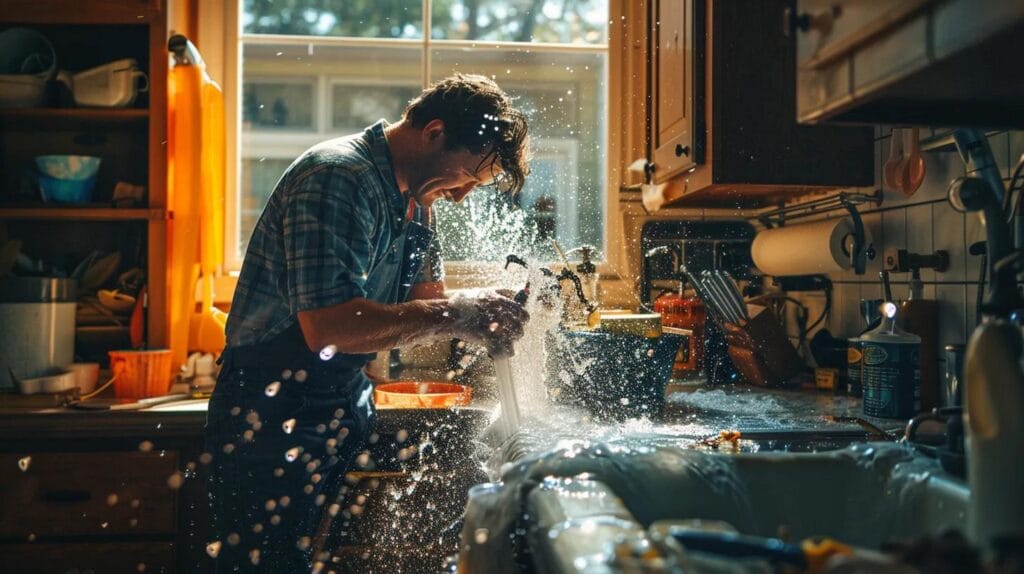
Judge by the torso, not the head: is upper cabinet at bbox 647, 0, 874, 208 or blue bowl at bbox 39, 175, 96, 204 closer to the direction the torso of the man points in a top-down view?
the upper cabinet

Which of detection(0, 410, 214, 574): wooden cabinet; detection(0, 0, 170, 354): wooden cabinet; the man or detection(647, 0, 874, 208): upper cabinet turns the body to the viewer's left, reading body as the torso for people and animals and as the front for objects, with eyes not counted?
the upper cabinet

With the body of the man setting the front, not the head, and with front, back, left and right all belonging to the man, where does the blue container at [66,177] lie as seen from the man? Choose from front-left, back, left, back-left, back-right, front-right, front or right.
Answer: back-left

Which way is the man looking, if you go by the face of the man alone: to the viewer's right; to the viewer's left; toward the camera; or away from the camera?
to the viewer's right

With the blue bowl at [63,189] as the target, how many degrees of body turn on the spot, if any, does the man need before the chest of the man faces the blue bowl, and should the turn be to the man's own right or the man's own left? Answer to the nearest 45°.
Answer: approximately 135° to the man's own left

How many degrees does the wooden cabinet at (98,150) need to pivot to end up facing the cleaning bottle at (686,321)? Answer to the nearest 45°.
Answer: approximately 45° to its left

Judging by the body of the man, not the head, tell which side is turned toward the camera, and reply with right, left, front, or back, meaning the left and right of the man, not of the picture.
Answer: right

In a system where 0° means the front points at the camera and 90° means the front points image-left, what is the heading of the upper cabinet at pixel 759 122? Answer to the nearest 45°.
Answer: approximately 90°

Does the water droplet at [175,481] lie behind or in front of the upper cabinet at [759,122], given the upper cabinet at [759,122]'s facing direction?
in front

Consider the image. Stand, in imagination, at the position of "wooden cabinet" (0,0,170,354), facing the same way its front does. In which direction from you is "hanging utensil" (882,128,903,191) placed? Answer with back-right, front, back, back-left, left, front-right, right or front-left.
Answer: front-left
